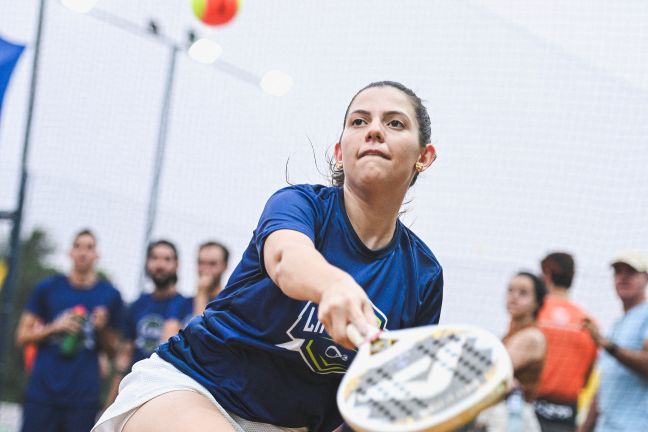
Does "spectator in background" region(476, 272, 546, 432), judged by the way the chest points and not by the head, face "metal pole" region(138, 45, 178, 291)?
no

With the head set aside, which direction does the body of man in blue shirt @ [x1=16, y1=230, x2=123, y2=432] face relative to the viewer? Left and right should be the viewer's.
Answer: facing the viewer

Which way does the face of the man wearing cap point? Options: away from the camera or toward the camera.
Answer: toward the camera

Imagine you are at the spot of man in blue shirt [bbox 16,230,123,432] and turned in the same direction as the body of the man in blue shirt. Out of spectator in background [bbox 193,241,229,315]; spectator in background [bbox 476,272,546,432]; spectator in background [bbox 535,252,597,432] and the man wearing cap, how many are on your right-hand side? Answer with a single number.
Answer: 0

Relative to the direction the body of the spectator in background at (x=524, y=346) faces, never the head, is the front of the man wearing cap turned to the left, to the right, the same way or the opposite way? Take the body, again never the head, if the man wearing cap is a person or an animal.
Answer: the same way

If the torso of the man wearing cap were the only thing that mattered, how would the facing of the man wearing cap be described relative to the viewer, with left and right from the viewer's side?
facing the viewer and to the left of the viewer

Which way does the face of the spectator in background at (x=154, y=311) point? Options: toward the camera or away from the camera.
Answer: toward the camera

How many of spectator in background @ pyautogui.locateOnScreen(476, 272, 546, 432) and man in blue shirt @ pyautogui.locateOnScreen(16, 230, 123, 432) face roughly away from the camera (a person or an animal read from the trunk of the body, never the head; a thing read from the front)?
0

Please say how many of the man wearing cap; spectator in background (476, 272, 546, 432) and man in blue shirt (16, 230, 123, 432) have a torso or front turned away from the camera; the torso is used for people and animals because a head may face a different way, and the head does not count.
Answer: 0

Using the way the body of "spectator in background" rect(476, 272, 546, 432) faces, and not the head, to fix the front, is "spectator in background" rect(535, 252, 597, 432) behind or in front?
behind

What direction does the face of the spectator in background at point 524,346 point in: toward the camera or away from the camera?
toward the camera

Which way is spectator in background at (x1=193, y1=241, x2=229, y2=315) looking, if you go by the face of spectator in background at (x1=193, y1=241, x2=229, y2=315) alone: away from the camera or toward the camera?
toward the camera
